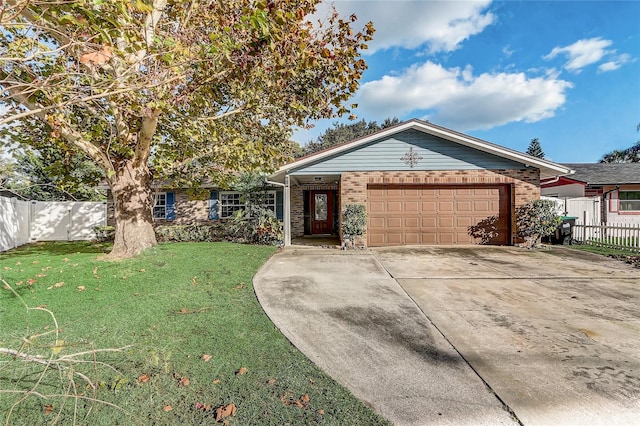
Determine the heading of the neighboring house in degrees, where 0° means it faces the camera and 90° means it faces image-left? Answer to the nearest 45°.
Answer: approximately 0°

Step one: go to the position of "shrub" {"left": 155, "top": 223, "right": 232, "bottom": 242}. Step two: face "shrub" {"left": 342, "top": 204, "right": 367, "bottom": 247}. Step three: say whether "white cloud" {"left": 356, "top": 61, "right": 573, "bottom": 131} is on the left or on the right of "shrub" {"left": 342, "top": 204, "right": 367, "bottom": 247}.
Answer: left

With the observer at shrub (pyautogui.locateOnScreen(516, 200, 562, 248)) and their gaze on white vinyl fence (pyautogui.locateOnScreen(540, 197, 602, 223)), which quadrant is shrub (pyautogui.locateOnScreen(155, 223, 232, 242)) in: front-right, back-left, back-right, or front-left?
back-left

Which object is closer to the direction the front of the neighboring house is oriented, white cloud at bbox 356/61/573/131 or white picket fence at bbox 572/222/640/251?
the white picket fence

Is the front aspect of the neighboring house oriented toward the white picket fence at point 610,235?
yes
